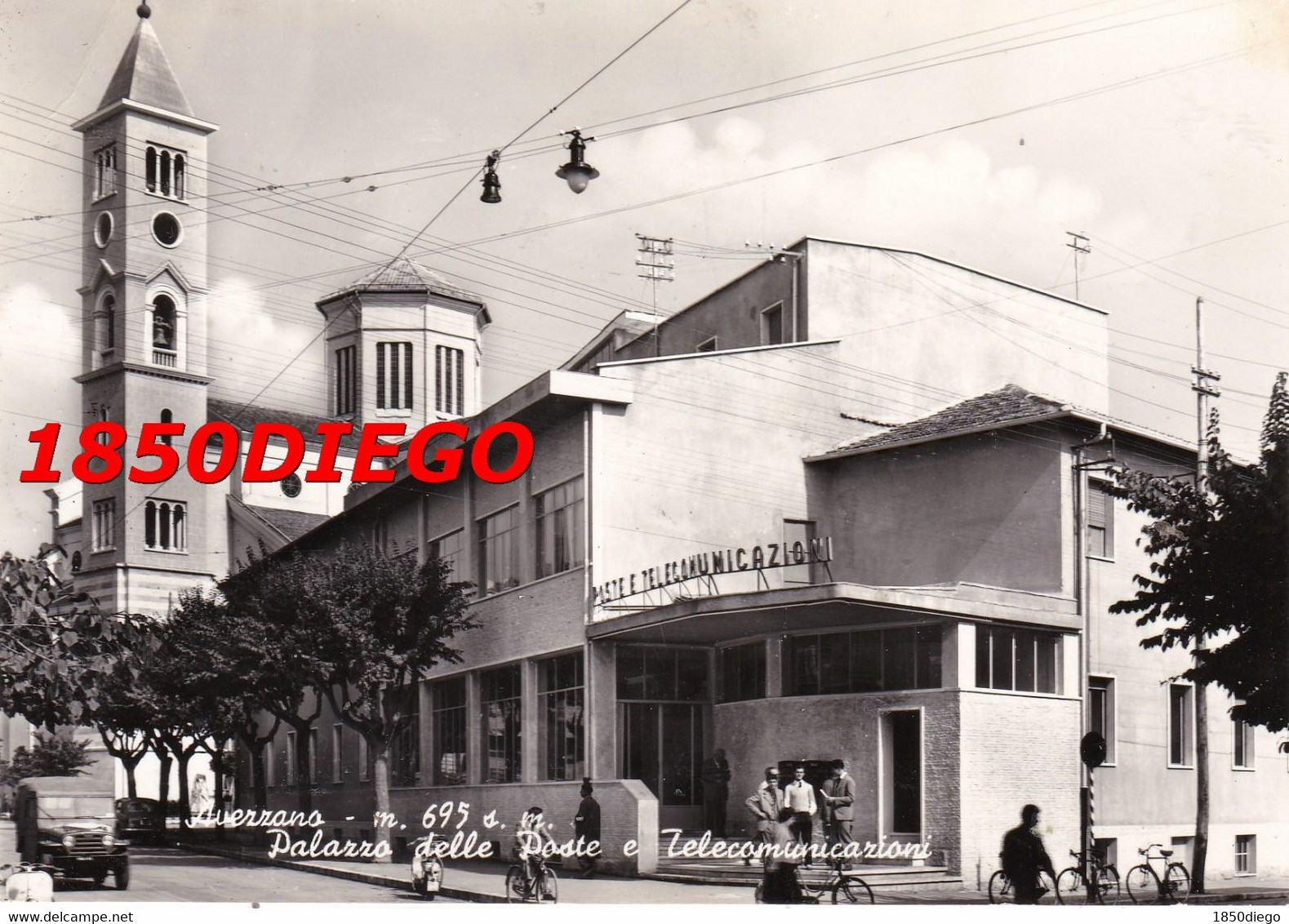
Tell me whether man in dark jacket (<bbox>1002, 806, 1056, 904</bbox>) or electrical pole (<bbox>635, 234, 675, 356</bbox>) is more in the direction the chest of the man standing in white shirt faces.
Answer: the man in dark jacket

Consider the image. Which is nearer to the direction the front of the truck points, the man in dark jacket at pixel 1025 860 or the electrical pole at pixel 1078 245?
the man in dark jacket

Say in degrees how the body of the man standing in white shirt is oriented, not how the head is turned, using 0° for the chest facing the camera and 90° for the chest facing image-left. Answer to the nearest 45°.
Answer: approximately 0°

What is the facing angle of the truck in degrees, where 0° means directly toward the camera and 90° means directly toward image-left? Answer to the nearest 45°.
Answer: approximately 315°

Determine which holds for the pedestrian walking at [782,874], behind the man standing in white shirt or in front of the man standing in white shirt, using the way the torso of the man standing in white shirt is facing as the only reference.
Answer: in front

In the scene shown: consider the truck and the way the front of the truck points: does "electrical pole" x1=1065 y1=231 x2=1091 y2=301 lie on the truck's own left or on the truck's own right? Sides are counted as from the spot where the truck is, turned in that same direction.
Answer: on the truck's own left
